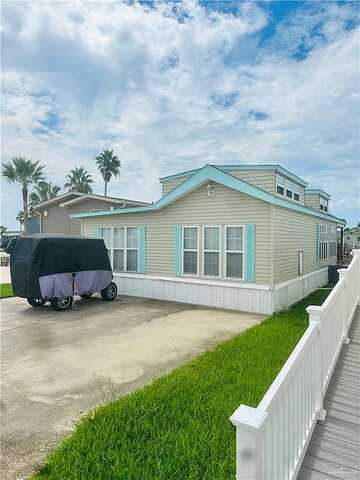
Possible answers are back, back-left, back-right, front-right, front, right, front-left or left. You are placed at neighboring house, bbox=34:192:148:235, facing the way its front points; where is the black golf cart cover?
front-left

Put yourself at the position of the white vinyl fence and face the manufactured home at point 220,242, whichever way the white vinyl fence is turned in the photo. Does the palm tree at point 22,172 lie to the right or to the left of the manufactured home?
left

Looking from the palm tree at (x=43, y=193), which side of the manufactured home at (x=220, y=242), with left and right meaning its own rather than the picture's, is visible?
right

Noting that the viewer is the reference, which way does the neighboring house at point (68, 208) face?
facing the viewer and to the left of the viewer

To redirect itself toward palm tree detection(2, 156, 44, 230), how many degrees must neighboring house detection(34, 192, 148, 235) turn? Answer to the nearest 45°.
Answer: approximately 135° to its right

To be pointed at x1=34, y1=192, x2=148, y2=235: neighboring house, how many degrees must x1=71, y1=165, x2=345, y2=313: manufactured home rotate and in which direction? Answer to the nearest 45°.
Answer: approximately 90° to its right

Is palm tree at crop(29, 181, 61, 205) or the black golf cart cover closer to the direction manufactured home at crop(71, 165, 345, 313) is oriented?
the black golf cart cover

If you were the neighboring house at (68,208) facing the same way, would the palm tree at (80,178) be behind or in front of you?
behind

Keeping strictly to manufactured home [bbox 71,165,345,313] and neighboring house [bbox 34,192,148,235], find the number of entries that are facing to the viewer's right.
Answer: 0

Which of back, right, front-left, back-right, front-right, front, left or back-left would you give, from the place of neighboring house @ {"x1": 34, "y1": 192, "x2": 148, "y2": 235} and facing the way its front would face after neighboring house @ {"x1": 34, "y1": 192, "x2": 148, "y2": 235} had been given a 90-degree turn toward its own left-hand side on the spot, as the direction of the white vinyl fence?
front-right

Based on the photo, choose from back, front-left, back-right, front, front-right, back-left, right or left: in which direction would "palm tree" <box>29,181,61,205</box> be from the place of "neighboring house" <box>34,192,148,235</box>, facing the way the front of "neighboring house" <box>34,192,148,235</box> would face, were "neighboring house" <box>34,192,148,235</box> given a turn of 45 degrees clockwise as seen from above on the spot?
right

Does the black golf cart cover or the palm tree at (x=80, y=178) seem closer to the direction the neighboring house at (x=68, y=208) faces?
the black golf cart cover

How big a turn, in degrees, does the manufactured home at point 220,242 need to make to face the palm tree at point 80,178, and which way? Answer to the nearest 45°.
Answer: approximately 90° to its right

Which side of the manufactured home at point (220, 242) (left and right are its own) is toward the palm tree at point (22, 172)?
right
